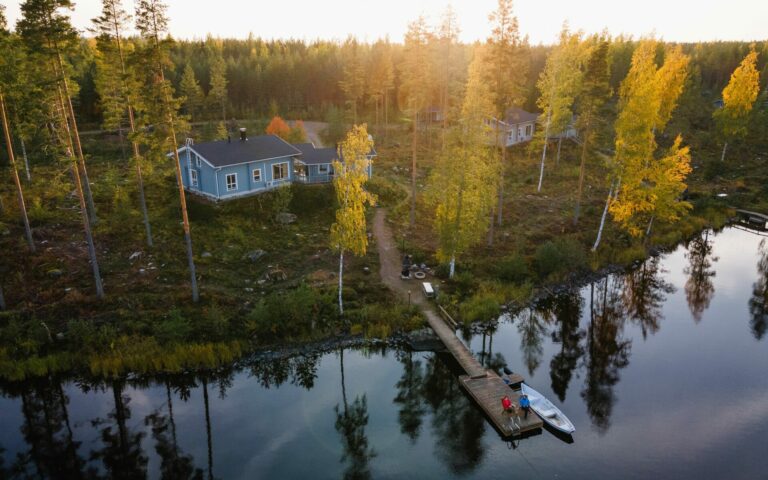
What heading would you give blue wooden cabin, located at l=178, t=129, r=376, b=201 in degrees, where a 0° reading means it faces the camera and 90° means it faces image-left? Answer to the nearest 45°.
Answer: approximately 315°

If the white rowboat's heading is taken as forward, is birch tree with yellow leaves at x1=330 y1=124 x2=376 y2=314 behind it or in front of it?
behind

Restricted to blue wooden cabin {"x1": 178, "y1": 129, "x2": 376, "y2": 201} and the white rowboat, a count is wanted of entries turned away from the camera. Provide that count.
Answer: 0

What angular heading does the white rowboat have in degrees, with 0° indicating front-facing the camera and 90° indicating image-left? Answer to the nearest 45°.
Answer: approximately 315°

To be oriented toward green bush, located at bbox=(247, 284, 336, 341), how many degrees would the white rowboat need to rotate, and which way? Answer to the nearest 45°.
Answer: approximately 135° to its right

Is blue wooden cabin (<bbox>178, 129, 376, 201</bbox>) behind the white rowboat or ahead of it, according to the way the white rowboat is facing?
behind

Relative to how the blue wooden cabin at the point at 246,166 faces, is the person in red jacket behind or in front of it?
in front

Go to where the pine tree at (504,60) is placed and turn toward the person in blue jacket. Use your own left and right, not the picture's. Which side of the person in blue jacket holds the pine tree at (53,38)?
right

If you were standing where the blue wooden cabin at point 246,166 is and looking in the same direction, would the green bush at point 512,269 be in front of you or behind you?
in front
